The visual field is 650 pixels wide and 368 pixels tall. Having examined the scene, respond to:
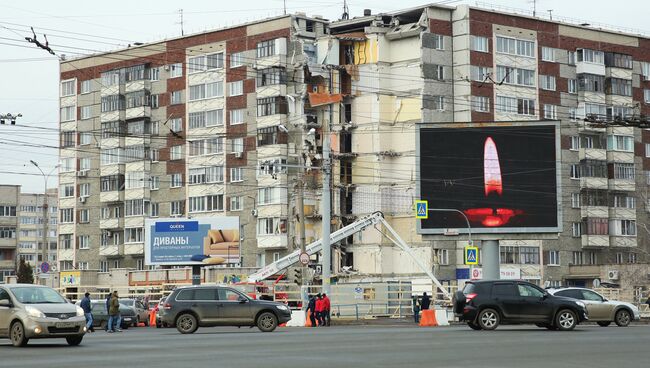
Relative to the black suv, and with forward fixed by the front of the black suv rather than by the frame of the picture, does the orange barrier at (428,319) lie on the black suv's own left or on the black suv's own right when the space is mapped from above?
on the black suv's own left

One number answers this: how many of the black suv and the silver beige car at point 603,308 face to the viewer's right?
2

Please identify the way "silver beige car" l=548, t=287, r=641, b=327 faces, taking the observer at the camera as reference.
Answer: facing to the right of the viewer

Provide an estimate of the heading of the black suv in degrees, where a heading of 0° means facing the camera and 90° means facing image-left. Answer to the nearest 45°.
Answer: approximately 270°

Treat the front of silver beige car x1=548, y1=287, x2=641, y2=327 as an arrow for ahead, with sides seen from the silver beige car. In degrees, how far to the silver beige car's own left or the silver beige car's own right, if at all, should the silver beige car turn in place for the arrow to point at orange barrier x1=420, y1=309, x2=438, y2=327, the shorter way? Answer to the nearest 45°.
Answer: approximately 180°

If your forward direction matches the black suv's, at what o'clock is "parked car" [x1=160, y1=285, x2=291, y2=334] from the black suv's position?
The parked car is roughly at 6 o'clock from the black suv.

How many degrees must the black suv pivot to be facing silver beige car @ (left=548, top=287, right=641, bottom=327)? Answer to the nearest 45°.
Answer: approximately 45° to its left

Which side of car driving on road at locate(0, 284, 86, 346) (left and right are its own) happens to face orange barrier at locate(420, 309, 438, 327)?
left

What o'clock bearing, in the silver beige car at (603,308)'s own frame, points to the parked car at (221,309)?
The parked car is roughly at 5 o'clock from the silver beige car.

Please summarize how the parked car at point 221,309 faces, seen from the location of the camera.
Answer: facing to the right of the viewer

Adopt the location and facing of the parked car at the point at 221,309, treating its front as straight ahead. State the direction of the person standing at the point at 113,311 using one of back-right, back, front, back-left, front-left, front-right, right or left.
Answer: back-left
